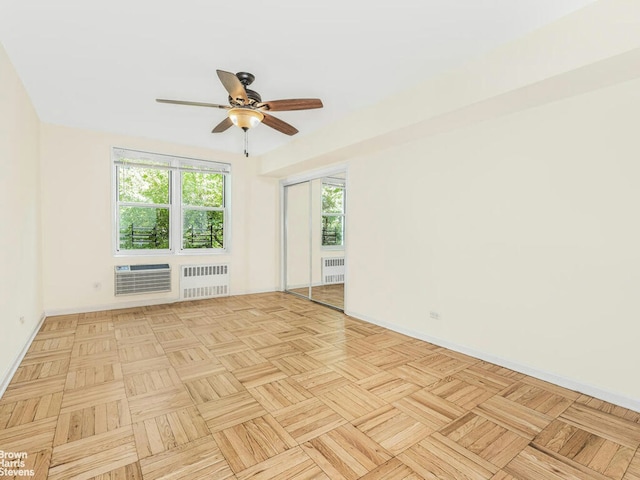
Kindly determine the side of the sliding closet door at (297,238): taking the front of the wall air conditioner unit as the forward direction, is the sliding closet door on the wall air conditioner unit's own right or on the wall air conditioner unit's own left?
on the wall air conditioner unit's own left

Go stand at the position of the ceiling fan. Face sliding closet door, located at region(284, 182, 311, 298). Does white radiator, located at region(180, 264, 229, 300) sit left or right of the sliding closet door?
left

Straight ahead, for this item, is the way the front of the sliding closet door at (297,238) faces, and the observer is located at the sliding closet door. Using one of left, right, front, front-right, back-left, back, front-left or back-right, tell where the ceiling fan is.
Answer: front-left

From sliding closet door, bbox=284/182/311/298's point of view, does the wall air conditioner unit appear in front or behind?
in front

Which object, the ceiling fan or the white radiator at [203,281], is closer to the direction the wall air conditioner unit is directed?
the ceiling fan

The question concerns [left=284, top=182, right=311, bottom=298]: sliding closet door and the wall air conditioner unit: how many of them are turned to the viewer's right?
0

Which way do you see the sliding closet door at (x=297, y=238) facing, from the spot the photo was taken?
facing the viewer and to the left of the viewer

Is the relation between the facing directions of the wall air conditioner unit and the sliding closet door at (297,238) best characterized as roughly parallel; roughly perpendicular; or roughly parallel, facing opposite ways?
roughly perpendicular

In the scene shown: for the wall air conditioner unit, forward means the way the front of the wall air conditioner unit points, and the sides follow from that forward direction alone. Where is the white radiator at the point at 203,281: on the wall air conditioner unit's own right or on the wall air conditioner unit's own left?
on the wall air conditioner unit's own left

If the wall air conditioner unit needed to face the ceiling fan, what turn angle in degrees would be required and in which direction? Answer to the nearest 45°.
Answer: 0° — it already faces it

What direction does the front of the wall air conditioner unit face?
toward the camera
